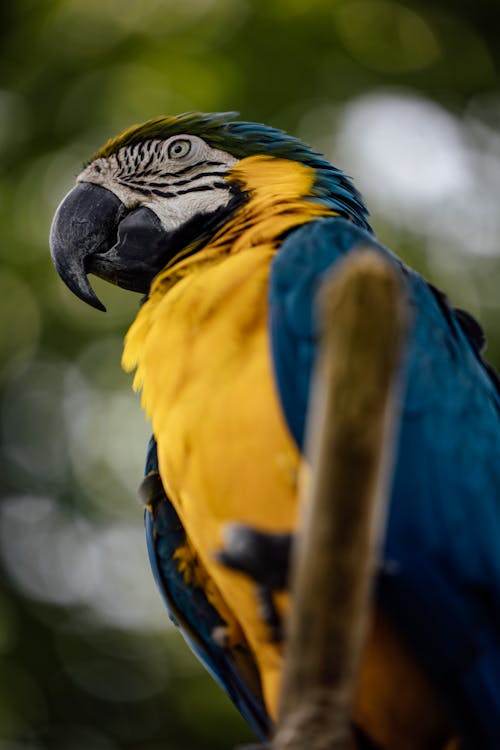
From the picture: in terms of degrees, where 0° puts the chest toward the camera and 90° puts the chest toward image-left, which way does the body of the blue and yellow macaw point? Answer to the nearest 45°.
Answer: approximately 45°
